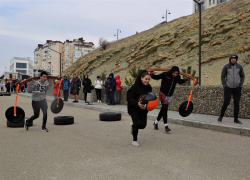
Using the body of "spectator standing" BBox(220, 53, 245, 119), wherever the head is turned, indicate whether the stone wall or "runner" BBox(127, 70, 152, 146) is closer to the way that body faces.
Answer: the runner

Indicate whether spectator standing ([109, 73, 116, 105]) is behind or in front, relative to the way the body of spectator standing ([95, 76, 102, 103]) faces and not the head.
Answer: in front

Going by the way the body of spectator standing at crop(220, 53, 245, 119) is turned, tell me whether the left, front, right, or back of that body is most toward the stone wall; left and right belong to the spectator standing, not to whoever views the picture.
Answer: back

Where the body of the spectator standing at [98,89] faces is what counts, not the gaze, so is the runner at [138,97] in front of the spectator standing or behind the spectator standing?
in front

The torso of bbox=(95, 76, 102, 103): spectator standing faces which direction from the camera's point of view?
toward the camera

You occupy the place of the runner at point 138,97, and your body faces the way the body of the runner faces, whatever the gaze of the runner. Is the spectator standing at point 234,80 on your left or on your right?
on your left

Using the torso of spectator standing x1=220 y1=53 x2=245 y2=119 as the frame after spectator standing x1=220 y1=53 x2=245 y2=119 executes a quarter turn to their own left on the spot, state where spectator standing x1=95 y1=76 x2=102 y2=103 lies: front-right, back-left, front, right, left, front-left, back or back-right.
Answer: back-left

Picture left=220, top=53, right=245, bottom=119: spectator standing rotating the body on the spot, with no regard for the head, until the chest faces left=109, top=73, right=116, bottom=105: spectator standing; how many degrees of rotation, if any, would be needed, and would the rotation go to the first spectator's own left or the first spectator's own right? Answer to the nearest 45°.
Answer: approximately 135° to the first spectator's own right
